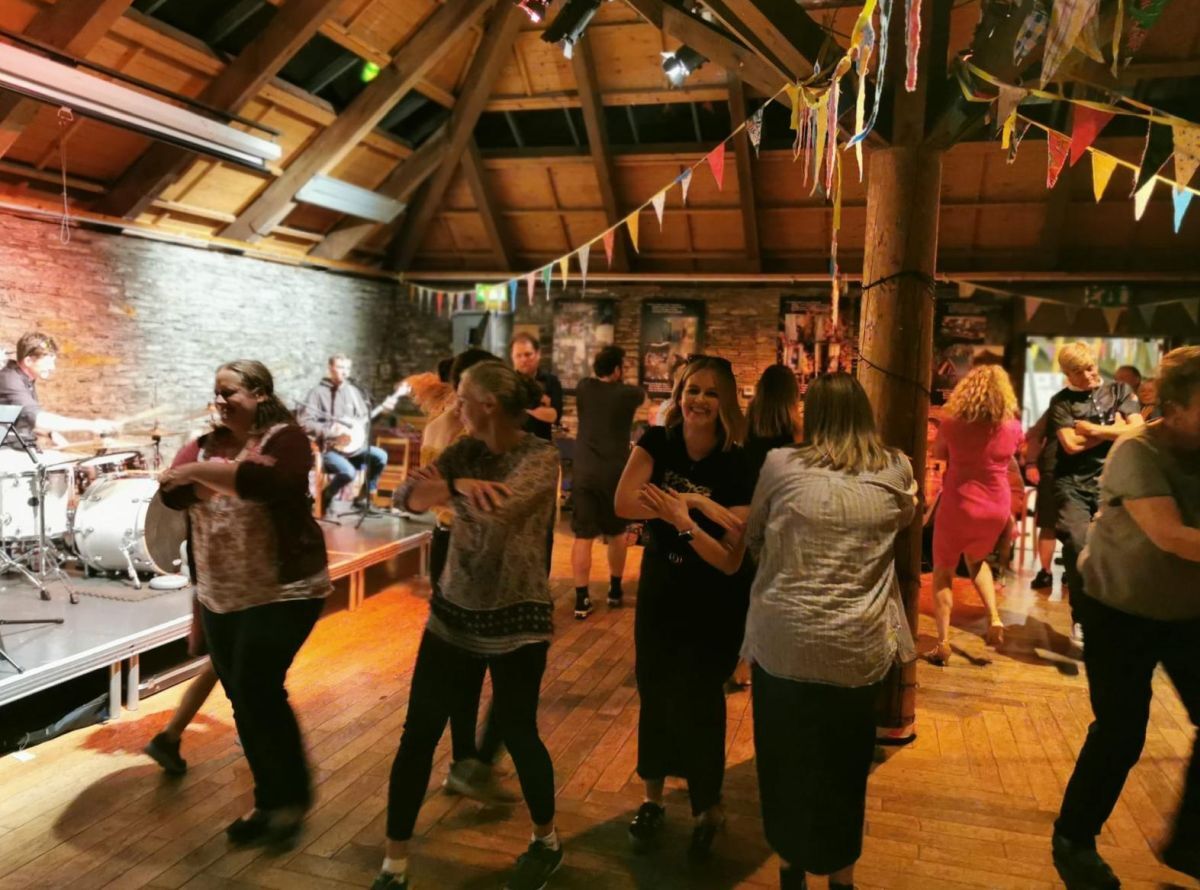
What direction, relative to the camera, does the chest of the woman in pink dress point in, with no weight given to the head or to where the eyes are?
away from the camera

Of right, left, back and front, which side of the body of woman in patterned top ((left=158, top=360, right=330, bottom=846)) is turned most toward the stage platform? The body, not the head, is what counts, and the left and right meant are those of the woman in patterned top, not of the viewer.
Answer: right

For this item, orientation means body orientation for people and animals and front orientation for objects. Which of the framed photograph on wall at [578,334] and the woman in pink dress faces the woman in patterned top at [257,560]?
the framed photograph on wall

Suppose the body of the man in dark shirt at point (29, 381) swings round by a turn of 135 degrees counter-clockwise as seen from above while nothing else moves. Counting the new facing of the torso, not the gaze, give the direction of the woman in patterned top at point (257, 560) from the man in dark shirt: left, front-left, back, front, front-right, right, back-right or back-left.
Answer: back-left

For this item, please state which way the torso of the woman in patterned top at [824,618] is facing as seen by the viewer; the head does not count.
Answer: away from the camera

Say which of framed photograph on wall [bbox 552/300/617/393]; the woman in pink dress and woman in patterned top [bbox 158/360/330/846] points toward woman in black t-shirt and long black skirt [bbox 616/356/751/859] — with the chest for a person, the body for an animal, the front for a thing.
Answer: the framed photograph on wall

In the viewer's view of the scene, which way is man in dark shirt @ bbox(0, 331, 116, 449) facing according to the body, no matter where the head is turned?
to the viewer's right

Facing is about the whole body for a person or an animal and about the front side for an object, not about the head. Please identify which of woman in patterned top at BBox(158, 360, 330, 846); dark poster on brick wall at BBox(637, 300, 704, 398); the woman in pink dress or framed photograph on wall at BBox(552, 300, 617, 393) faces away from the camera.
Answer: the woman in pink dress

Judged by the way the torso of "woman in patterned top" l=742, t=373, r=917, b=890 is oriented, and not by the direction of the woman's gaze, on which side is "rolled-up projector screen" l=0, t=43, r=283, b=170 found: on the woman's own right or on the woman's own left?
on the woman's own left

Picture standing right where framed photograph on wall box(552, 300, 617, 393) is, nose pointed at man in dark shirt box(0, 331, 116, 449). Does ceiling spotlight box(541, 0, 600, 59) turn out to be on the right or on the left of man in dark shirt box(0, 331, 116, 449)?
left

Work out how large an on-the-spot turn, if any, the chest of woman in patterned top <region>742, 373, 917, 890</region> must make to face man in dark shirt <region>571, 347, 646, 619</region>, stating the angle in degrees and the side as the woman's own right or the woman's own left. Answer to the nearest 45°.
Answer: approximately 45° to the woman's own left

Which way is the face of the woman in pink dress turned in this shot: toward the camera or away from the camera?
away from the camera
